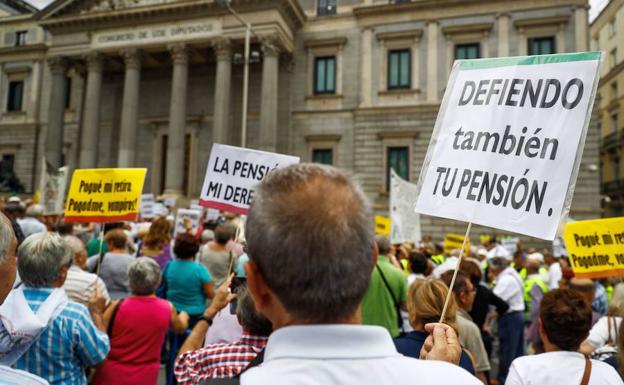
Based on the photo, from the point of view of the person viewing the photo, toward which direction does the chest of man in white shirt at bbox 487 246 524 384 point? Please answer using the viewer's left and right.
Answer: facing to the left of the viewer

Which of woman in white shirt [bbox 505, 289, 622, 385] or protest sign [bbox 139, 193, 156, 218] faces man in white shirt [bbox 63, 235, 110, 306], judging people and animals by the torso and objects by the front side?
the protest sign

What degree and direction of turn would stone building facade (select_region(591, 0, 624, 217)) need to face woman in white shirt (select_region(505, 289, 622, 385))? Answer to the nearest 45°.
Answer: approximately 45° to its left

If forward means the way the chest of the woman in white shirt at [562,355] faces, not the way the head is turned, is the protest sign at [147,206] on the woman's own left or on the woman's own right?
on the woman's own left

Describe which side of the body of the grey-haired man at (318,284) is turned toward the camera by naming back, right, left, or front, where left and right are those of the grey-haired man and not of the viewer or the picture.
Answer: back

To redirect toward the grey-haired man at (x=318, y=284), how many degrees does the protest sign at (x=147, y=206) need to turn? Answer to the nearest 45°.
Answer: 0° — it already faces them

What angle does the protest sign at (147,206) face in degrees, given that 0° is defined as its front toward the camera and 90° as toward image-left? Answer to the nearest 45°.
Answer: approximately 0°

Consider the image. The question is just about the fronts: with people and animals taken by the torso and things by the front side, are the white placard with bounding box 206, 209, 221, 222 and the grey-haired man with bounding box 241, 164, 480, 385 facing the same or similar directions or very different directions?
very different directions

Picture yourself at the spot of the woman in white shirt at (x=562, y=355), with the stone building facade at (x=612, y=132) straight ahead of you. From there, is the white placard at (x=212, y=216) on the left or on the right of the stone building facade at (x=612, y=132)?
left

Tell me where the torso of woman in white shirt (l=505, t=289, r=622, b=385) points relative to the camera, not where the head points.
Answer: away from the camera
